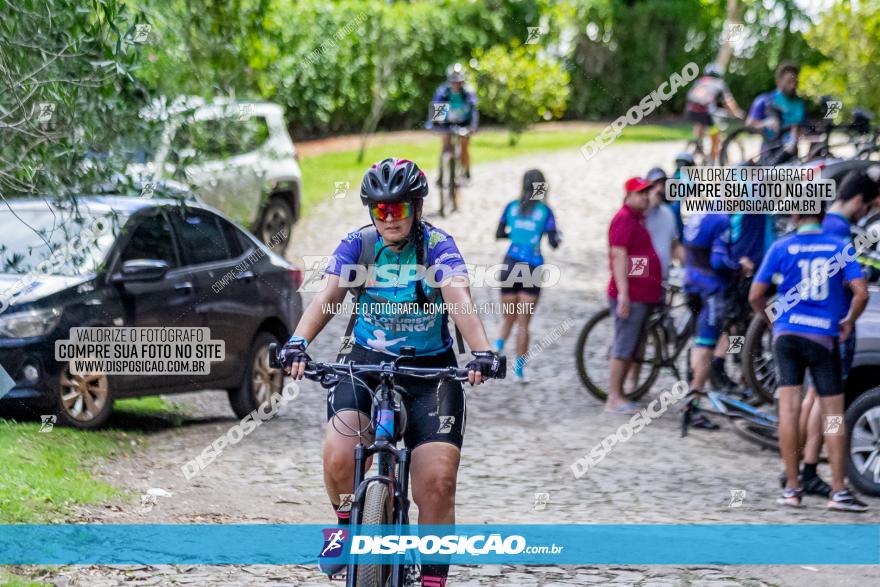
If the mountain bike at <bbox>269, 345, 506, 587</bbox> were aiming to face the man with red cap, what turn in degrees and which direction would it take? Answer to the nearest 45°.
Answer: approximately 180°

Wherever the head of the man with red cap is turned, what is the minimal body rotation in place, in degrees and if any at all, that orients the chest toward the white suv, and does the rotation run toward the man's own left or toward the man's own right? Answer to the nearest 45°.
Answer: approximately 135° to the man's own left

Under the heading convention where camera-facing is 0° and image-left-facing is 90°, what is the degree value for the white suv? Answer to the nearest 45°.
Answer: approximately 45°

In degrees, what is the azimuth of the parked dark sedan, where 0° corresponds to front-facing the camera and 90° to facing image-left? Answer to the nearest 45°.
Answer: approximately 45°

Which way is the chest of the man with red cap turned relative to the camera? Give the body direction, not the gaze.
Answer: to the viewer's right

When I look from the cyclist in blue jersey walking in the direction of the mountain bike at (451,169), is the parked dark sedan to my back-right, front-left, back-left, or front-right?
back-left

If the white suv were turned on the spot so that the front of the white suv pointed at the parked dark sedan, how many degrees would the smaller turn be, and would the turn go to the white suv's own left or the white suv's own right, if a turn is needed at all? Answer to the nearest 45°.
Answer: approximately 45° to the white suv's own left

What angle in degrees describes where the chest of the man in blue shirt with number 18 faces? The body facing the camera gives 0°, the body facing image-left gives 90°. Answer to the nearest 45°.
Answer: approximately 180°

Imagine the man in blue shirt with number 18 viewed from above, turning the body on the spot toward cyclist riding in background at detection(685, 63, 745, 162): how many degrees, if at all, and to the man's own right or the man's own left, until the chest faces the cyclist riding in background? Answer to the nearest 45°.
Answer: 0° — they already face them

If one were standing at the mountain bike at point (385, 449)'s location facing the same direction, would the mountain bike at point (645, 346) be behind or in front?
behind
